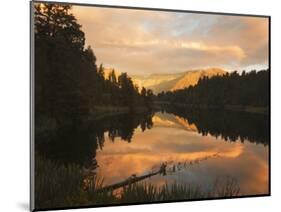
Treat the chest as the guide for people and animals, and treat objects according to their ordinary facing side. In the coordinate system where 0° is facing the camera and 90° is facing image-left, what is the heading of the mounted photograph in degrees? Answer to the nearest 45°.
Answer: approximately 315°
